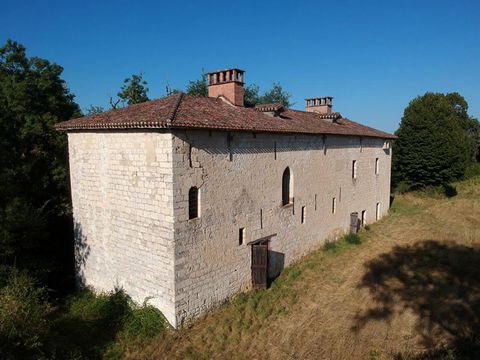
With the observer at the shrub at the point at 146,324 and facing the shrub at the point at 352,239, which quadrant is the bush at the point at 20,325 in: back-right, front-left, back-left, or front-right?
back-left

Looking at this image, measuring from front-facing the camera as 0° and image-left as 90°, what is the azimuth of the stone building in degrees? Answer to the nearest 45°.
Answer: approximately 315°

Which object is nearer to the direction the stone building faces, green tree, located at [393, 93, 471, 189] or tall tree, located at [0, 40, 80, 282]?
the green tree

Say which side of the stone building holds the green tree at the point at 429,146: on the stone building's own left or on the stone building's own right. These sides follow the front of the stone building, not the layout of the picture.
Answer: on the stone building's own left

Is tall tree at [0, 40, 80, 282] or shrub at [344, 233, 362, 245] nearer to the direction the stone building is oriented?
the shrub

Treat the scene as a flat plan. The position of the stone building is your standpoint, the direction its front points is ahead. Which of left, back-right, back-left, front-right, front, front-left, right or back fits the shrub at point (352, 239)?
left
